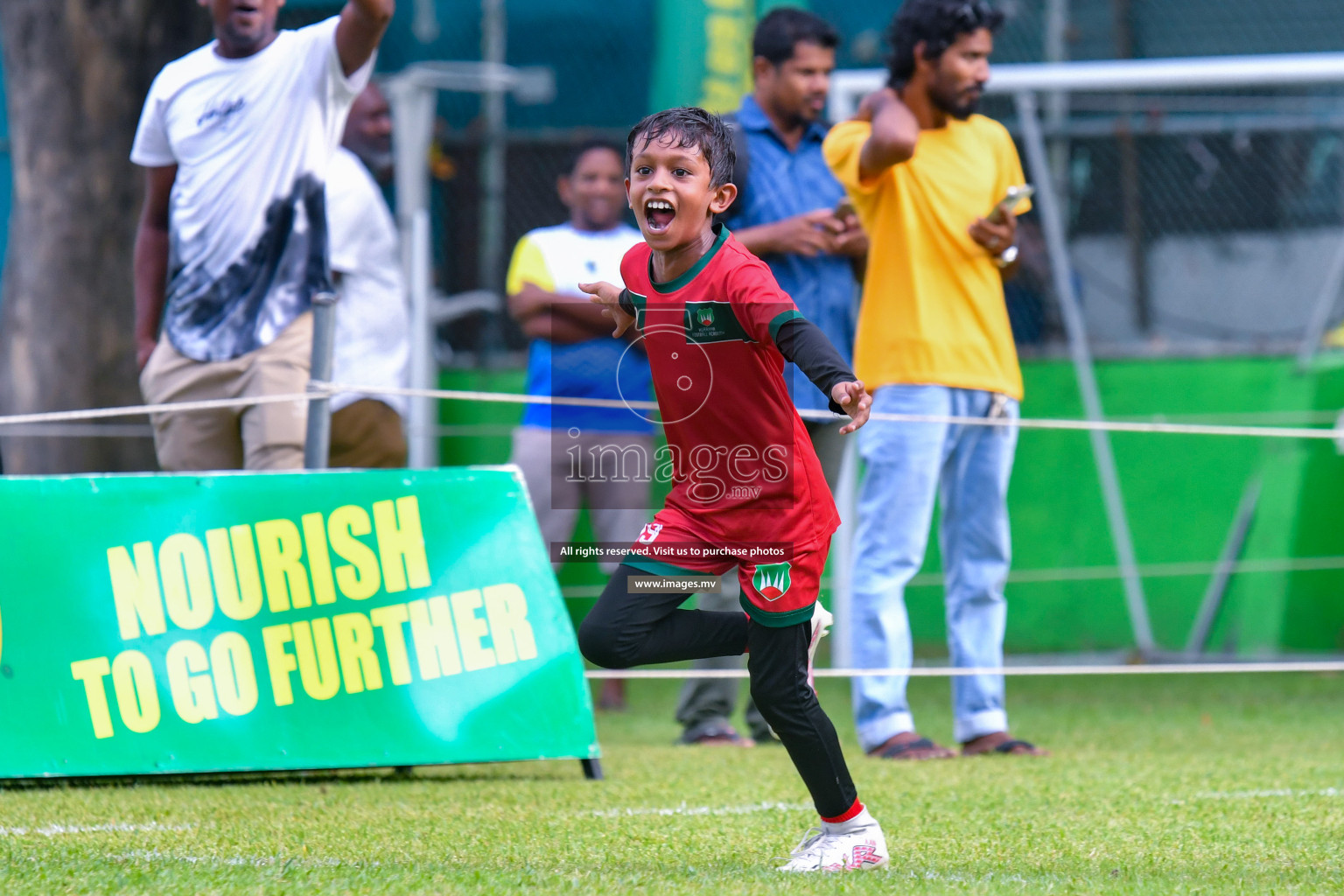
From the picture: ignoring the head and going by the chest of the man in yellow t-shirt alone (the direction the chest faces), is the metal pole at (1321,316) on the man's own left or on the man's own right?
on the man's own left

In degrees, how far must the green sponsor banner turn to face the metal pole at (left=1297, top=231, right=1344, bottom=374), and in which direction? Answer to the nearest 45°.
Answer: approximately 135° to its left

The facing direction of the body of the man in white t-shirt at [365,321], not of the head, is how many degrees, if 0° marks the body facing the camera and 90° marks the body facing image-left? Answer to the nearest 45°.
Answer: approximately 315°

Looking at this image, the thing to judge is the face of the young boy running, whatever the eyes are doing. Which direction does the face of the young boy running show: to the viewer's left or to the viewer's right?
to the viewer's left

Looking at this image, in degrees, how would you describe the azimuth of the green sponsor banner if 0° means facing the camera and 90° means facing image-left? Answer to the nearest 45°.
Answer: approximately 0°

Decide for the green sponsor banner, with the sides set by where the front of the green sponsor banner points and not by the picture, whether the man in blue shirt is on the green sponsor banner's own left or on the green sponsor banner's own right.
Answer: on the green sponsor banner's own left
